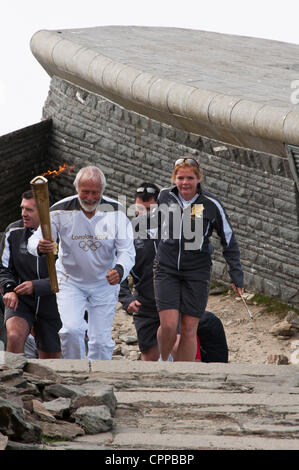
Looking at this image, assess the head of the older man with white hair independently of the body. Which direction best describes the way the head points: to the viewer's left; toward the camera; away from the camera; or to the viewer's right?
toward the camera

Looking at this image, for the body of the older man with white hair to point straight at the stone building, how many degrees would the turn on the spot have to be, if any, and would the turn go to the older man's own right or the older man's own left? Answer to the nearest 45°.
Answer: approximately 180°

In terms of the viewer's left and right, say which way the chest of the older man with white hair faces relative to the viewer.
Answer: facing the viewer
